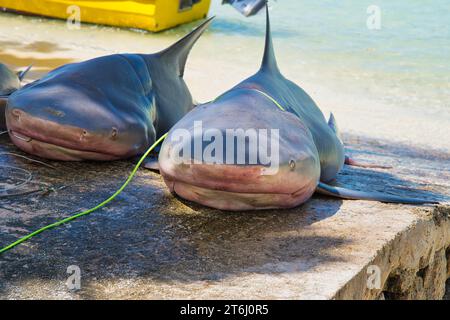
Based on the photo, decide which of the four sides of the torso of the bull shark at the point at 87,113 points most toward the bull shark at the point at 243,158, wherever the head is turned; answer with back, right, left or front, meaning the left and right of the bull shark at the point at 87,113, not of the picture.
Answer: left

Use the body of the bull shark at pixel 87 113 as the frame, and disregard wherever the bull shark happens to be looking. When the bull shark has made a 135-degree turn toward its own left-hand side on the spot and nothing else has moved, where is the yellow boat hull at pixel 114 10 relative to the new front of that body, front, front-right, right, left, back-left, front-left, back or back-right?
left

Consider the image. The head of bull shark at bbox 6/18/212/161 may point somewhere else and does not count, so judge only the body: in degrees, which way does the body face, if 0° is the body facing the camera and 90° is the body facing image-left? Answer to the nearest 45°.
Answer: approximately 45°
